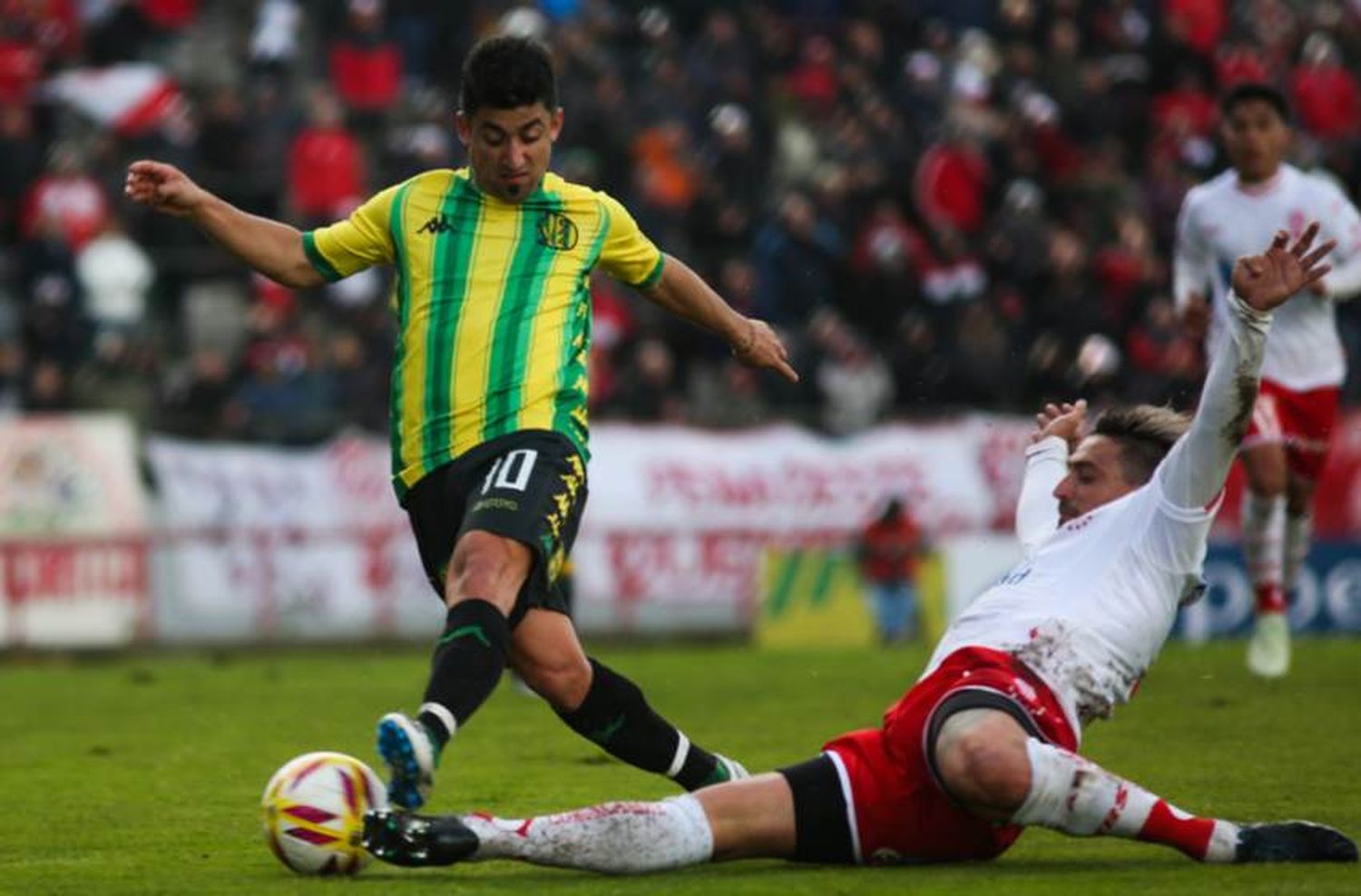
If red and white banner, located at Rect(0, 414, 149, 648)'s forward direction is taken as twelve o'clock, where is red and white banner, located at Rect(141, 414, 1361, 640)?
red and white banner, located at Rect(141, 414, 1361, 640) is roughly at 9 o'clock from red and white banner, located at Rect(0, 414, 149, 648).

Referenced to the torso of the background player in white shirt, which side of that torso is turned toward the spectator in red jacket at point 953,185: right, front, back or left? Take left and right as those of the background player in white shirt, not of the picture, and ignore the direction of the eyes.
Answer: back

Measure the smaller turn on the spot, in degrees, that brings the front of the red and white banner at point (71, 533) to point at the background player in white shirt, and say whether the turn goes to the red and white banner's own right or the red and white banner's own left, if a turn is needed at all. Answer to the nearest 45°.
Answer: approximately 45° to the red and white banner's own left

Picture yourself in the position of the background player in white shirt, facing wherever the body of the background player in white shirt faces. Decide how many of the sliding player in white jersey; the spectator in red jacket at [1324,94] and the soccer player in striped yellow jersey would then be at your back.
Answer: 1

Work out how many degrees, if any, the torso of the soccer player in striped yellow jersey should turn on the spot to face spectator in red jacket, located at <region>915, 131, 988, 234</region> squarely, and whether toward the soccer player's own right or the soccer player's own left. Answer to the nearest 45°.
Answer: approximately 180°
